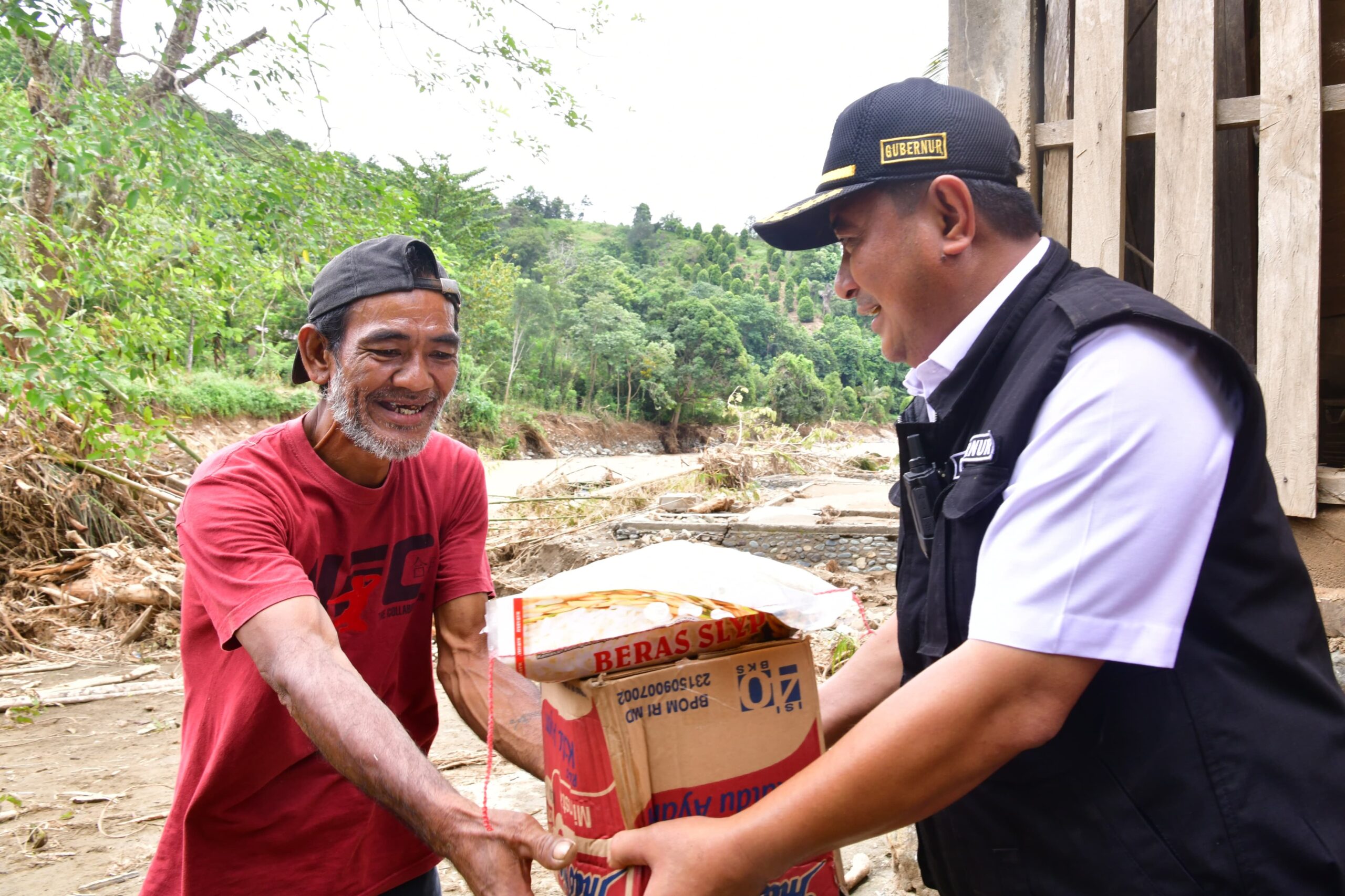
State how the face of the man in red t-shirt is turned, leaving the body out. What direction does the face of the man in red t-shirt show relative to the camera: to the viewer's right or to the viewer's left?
to the viewer's right

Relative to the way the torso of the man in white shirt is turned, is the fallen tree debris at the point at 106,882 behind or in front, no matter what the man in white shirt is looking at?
in front

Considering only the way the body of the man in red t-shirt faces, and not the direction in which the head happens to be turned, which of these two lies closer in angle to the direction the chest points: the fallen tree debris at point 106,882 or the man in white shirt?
the man in white shirt

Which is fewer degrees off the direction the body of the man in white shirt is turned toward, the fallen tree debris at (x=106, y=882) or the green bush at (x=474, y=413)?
the fallen tree debris

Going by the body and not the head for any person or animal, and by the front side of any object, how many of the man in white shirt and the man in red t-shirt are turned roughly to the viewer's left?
1

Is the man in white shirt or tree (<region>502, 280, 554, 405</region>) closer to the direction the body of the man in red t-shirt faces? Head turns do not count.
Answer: the man in white shirt

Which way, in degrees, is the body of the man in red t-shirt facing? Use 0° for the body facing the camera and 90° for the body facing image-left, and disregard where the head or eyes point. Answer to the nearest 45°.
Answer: approximately 315°

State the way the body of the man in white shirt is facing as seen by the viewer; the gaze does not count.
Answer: to the viewer's left

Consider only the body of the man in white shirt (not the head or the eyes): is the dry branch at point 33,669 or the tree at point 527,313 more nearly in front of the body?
the dry branch

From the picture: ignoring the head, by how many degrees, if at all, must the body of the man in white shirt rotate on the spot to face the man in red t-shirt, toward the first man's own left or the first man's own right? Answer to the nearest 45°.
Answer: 0° — they already face them

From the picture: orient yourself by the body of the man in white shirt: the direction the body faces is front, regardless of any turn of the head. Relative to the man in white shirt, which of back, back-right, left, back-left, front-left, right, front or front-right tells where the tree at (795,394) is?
right

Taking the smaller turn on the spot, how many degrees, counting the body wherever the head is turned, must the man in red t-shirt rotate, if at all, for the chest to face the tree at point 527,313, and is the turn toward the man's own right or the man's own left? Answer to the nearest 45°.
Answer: approximately 135° to the man's own left

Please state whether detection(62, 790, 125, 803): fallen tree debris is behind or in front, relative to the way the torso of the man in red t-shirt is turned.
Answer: behind

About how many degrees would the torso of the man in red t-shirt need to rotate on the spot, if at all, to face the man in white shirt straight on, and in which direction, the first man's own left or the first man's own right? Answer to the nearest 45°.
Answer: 0° — they already face them

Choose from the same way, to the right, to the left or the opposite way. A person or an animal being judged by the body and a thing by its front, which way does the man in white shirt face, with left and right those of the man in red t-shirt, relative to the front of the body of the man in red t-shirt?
the opposite way

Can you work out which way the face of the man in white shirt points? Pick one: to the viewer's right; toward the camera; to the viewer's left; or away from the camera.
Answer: to the viewer's left
